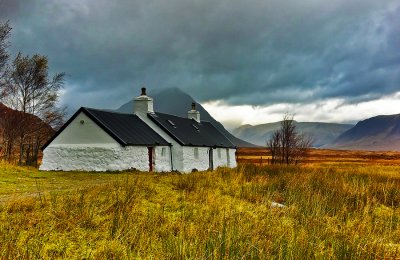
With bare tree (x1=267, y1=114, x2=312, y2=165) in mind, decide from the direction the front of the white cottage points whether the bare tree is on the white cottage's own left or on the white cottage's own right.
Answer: on the white cottage's own left

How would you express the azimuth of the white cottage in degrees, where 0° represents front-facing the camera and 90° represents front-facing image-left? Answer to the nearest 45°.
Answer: approximately 315°
